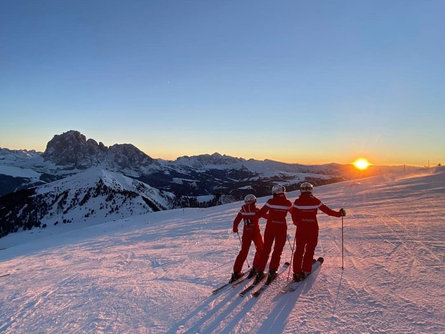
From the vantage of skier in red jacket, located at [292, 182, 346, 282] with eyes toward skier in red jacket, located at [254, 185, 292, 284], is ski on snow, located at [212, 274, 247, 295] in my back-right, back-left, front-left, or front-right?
front-left

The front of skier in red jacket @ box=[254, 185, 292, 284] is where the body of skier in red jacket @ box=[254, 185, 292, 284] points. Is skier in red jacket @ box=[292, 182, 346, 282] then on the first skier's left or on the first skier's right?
on the first skier's right

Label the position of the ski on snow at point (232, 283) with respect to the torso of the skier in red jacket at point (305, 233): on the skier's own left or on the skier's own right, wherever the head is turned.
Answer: on the skier's own left

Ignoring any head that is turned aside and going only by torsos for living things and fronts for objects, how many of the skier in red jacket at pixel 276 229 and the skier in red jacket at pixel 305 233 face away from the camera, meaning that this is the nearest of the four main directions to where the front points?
2

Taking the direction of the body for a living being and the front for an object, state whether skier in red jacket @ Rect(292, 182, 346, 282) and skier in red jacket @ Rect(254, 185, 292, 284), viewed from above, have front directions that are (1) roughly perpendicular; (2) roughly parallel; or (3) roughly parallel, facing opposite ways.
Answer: roughly parallel

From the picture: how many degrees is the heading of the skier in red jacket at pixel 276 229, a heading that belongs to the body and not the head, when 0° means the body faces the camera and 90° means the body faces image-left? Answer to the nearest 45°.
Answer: approximately 180°

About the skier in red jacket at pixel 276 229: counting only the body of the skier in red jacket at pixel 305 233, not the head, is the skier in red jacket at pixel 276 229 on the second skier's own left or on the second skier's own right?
on the second skier's own left

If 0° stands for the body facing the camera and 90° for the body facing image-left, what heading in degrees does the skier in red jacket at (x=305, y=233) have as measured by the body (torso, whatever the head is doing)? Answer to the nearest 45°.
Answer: approximately 180°

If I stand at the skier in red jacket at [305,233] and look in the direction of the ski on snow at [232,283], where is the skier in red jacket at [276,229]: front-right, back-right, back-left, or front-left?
front-right
